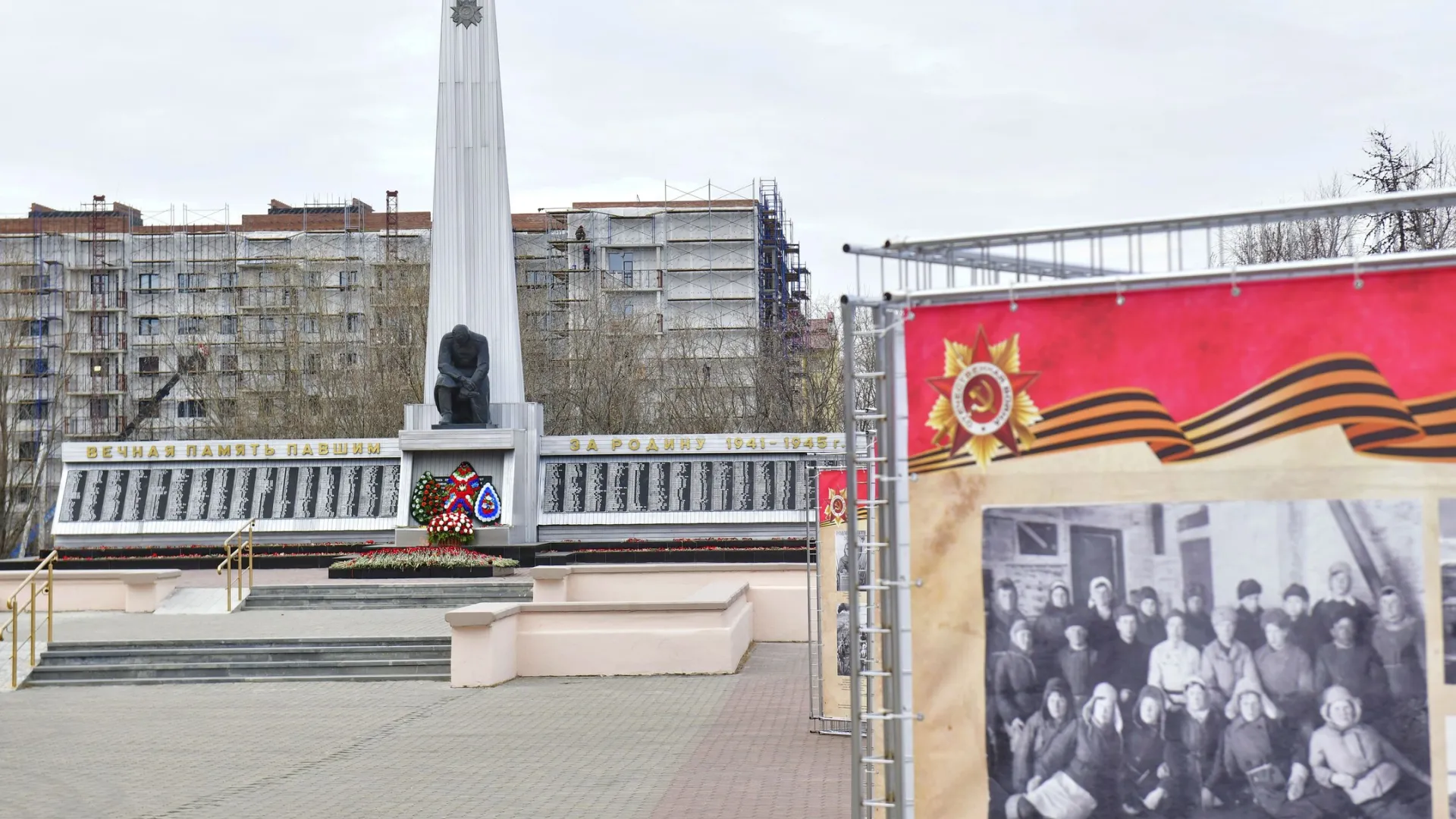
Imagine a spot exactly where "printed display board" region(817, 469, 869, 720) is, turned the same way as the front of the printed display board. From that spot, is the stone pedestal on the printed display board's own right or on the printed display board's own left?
on the printed display board's own right

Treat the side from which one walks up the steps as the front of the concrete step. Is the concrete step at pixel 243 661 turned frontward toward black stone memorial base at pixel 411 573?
no

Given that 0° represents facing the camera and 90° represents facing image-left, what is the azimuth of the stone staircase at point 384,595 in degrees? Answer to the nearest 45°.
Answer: approximately 0°

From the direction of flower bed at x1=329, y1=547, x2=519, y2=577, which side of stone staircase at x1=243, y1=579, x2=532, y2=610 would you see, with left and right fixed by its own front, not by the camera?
back

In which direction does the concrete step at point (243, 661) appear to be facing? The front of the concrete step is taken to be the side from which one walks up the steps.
toward the camera

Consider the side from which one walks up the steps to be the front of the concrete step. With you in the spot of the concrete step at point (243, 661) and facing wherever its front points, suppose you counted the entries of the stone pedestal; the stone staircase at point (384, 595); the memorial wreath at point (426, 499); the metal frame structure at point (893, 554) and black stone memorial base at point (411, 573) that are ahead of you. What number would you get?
1

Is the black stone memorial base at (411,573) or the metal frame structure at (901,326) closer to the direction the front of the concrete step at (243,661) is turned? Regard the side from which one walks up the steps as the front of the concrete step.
the metal frame structure

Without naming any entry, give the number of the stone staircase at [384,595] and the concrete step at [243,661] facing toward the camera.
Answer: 2

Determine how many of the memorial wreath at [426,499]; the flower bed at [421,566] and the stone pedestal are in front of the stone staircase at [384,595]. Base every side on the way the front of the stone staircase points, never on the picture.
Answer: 0

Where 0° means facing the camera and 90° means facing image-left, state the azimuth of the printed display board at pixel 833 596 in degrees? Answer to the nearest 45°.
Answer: approximately 45°

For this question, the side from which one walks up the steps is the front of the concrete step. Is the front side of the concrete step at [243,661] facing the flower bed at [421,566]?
no

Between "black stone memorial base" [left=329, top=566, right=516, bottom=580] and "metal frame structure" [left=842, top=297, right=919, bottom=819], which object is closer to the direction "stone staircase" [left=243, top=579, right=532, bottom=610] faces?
the metal frame structure

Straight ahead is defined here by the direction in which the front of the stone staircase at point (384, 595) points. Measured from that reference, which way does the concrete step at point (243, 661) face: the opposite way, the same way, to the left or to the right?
the same way

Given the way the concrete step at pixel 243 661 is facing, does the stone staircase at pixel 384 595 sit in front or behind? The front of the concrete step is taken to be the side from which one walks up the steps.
behind
